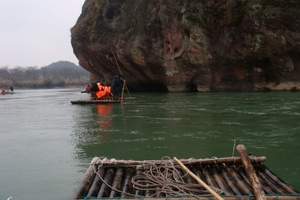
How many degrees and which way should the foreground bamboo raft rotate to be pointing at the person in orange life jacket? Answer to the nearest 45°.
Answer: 0° — it already faces them

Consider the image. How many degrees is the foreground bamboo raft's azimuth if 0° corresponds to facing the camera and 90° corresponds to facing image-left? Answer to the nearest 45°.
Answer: approximately 180°
